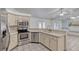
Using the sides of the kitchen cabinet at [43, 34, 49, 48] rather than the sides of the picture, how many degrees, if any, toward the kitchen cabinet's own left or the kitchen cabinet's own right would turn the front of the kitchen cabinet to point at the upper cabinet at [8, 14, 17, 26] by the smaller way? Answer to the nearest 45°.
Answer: approximately 45° to the kitchen cabinet's own right

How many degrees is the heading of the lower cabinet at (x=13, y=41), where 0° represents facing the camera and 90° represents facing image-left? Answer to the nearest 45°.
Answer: approximately 315°

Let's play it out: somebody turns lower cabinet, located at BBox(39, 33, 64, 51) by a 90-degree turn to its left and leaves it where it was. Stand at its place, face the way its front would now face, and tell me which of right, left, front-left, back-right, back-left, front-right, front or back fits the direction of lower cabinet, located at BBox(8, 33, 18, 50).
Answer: back-right

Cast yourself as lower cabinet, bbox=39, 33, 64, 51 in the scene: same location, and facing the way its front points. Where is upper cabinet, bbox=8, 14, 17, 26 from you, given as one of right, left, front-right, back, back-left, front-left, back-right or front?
front-right

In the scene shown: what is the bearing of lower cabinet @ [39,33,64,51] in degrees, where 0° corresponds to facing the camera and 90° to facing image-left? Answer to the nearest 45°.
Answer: approximately 45°
